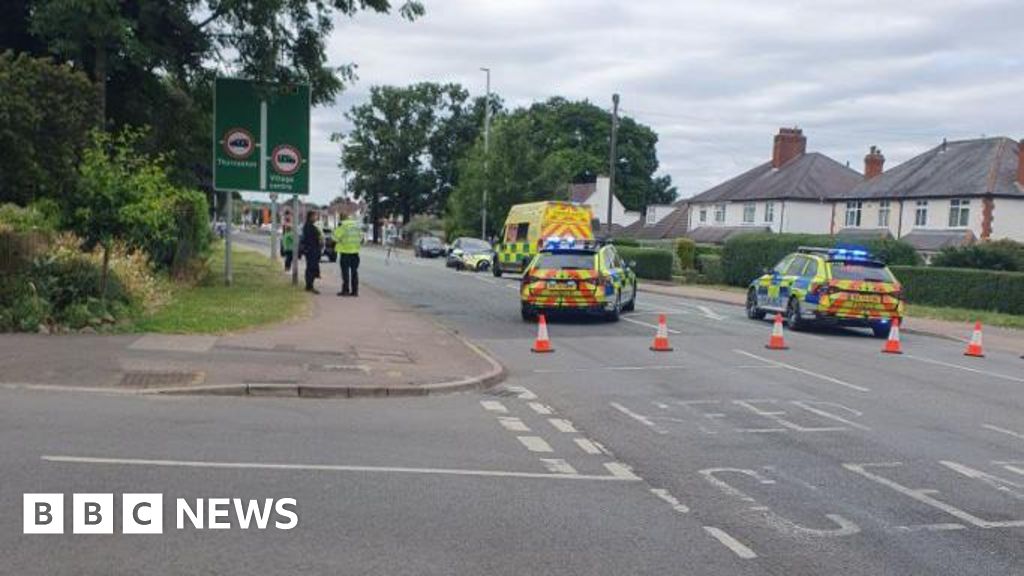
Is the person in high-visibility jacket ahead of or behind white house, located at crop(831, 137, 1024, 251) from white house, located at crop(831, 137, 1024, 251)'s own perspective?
ahead

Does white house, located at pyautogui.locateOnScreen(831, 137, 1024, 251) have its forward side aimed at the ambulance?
yes

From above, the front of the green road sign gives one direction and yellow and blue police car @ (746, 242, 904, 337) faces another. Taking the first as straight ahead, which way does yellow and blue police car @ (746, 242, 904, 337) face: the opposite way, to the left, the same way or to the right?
the opposite way

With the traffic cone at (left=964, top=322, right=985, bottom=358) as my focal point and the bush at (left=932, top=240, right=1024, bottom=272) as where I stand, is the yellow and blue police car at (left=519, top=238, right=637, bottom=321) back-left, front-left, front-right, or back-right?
front-right

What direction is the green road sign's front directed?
toward the camera

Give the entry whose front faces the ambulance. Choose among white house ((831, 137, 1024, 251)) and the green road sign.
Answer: the white house

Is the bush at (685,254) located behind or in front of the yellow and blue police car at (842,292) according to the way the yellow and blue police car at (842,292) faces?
in front

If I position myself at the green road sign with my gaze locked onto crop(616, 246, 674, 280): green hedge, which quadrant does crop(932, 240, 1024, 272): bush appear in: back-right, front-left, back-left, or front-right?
front-right

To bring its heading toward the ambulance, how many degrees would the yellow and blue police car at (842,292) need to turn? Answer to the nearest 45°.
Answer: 0° — it already faces it

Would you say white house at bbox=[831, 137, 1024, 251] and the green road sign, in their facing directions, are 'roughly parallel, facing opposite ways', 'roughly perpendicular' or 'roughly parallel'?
roughly perpendicular

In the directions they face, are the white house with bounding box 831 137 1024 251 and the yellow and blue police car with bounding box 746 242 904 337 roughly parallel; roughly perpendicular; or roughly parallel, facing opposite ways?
roughly perpendicular

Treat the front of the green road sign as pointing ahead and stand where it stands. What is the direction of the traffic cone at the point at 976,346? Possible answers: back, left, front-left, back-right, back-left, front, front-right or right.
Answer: front-left

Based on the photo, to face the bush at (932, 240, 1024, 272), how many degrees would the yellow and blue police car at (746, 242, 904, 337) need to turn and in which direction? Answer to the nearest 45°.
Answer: approximately 45° to its right

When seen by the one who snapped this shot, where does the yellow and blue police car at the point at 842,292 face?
facing away from the viewer and to the left of the viewer

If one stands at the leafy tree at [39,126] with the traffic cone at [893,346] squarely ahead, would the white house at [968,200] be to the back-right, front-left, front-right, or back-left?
front-left
